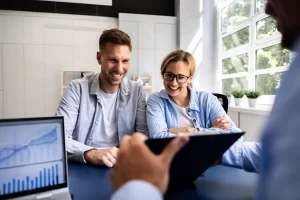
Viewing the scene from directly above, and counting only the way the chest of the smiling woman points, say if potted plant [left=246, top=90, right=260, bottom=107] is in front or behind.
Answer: behind

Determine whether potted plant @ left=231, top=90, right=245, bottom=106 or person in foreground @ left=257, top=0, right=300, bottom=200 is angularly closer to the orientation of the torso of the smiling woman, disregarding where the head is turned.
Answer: the person in foreground

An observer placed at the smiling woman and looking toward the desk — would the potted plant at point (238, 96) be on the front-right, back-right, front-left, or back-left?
back-left

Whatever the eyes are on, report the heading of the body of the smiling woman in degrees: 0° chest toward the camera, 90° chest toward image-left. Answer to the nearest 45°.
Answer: approximately 0°

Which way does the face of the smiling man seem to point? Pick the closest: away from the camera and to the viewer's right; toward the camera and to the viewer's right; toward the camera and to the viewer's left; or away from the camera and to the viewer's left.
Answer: toward the camera and to the viewer's right
